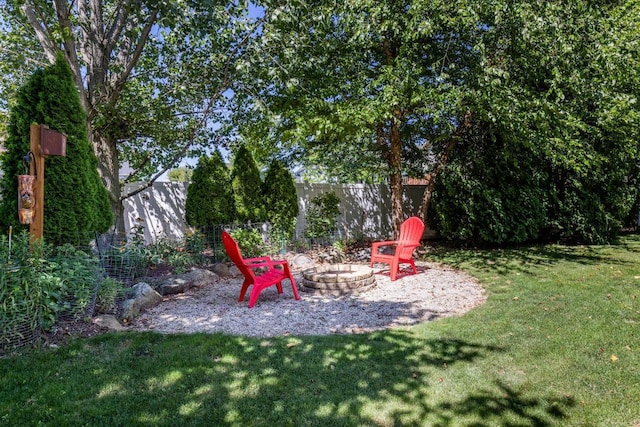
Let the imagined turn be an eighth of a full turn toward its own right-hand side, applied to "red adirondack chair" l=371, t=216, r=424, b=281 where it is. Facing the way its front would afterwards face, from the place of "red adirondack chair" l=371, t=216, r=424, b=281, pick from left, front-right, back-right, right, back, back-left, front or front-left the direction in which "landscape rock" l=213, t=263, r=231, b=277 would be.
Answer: front

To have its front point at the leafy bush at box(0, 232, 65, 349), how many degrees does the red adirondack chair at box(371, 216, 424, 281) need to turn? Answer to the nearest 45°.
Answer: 0° — it already faces it

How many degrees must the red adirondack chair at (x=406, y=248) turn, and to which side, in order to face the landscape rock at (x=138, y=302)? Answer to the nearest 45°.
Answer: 0° — it already faces it

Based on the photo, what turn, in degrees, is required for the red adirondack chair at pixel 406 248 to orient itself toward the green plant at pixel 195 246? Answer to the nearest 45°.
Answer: approximately 45° to its right

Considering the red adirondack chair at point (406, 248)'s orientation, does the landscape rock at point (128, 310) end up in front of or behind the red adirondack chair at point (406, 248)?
in front

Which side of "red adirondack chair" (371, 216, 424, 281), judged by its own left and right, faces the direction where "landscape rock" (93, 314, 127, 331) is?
front

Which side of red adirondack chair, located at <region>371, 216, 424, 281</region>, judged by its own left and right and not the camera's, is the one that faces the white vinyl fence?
right

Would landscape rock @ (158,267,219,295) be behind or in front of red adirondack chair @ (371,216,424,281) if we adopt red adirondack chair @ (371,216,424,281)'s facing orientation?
in front

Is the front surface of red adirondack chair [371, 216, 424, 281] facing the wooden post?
yes

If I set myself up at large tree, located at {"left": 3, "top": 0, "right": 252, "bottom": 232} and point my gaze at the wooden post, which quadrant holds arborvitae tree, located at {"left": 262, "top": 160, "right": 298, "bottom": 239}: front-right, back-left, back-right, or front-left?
back-left

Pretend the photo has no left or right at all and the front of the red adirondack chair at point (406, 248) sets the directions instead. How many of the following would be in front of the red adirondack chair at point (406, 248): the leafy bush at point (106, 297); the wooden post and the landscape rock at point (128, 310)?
3

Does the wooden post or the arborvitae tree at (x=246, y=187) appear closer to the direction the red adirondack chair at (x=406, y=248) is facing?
the wooden post

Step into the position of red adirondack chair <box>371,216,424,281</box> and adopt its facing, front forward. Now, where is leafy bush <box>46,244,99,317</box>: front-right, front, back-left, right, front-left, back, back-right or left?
front

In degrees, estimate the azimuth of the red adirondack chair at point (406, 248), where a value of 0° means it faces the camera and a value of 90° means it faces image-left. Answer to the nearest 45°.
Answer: approximately 45°

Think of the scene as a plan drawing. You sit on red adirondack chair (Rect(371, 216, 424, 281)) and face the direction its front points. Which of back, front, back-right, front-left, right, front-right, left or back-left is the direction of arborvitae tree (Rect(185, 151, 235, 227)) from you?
front-right

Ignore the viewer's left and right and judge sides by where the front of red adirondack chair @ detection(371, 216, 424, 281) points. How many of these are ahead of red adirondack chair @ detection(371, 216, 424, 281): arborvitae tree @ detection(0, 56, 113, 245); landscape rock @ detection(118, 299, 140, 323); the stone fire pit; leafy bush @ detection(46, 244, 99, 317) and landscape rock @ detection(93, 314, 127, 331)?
5
